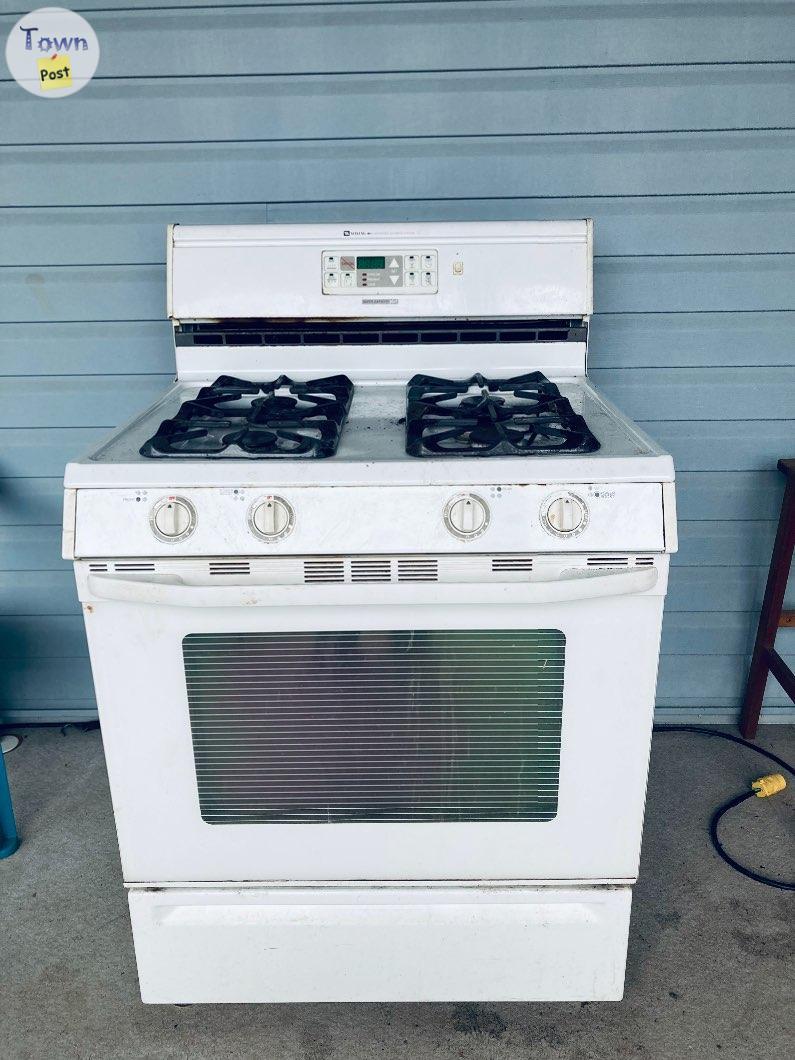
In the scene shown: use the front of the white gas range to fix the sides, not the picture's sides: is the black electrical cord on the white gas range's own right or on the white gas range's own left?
on the white gas range's own left

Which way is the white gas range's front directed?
toward the camera

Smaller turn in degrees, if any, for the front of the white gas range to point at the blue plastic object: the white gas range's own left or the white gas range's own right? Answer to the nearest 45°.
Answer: approximately 135° to the white gas range's own right

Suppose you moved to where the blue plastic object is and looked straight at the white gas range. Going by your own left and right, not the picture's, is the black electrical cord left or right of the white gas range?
left
